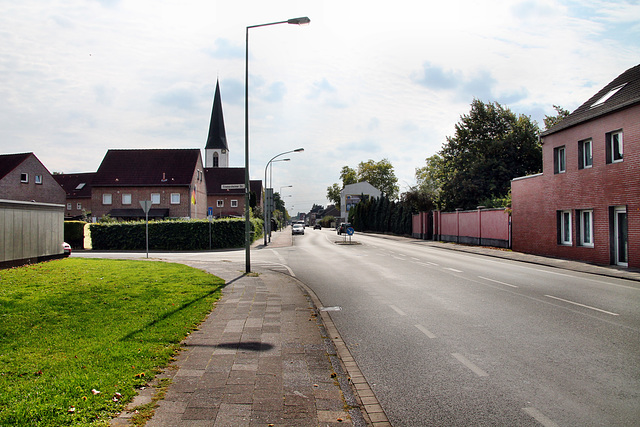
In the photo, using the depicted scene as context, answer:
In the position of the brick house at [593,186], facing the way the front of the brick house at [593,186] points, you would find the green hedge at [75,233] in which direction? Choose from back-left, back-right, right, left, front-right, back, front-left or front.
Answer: front-right

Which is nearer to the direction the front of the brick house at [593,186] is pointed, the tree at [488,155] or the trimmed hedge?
the trimmed hedge

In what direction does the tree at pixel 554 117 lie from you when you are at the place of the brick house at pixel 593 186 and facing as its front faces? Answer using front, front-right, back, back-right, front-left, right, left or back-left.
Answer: back-right

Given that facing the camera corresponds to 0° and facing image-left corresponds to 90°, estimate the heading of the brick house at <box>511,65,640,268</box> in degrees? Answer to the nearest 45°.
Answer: approximately 45°

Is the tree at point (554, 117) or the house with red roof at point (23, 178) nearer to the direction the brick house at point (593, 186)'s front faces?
the house with red roof

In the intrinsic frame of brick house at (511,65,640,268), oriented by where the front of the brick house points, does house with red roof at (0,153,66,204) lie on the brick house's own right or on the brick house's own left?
on the brick house's own right

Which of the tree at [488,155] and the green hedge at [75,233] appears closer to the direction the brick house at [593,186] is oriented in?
the green hedge
